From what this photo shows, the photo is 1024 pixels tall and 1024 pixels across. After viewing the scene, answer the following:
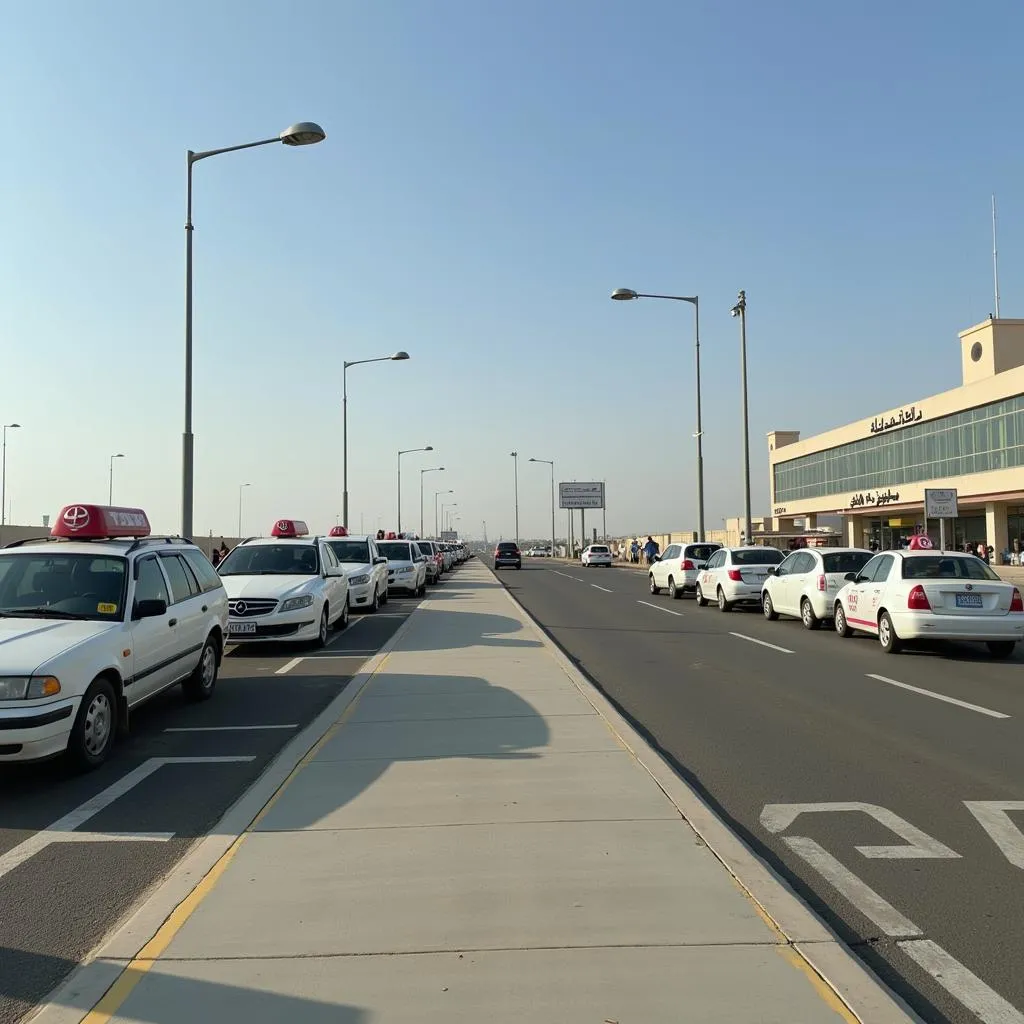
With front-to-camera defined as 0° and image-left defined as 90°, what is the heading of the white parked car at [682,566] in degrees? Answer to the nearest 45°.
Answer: approximately 135°

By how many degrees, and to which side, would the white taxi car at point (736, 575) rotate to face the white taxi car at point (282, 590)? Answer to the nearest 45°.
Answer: approximately 90° to its left

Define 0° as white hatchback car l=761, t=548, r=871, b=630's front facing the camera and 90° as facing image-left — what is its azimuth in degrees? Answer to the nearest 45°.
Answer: approximately 135°

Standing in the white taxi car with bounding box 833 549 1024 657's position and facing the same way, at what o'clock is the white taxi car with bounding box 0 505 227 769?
the white taxi car with bounding box 0 505 227 769 is roughly at 9 o'clock from the white taxi car with bounding box 833 549 1024 657.

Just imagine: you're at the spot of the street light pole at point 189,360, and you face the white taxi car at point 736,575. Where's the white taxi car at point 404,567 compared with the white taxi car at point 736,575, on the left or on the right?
left

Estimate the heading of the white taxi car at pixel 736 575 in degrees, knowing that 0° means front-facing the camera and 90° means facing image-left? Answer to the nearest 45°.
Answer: approximately 135°

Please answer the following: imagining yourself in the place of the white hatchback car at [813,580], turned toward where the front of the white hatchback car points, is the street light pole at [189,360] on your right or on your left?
on your left

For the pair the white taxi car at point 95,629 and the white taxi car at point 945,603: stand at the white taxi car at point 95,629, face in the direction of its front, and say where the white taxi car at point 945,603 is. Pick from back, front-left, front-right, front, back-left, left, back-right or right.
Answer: back-left

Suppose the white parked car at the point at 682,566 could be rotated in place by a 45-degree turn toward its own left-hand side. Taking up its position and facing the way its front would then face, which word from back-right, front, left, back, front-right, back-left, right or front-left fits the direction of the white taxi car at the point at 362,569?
front-left
